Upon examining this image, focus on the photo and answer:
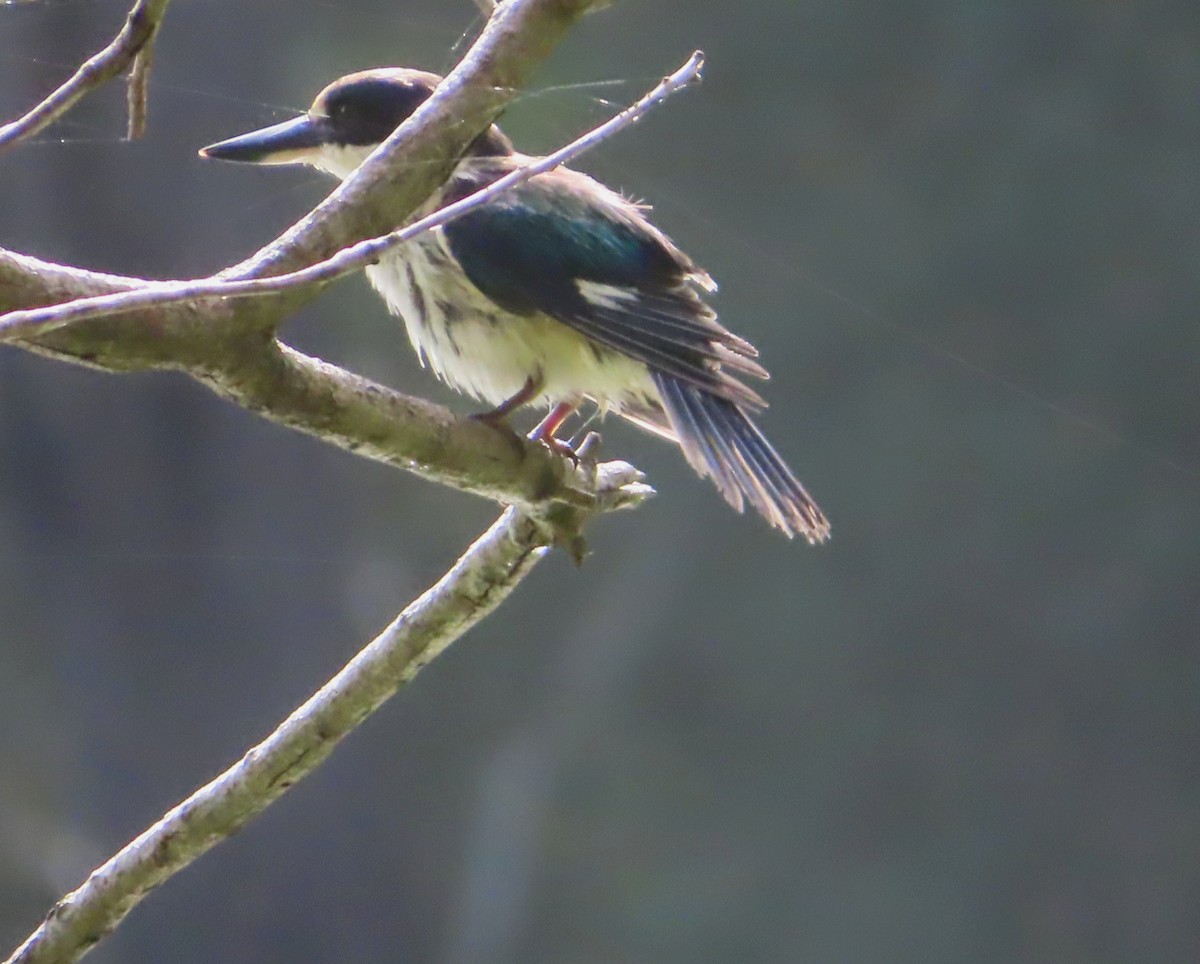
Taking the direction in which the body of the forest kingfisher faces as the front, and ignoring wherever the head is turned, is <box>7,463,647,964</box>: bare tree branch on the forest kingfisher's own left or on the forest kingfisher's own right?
on the forest kingfisher's own left

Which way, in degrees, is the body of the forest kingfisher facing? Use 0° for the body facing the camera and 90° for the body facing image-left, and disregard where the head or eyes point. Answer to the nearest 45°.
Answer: approximately 90°
